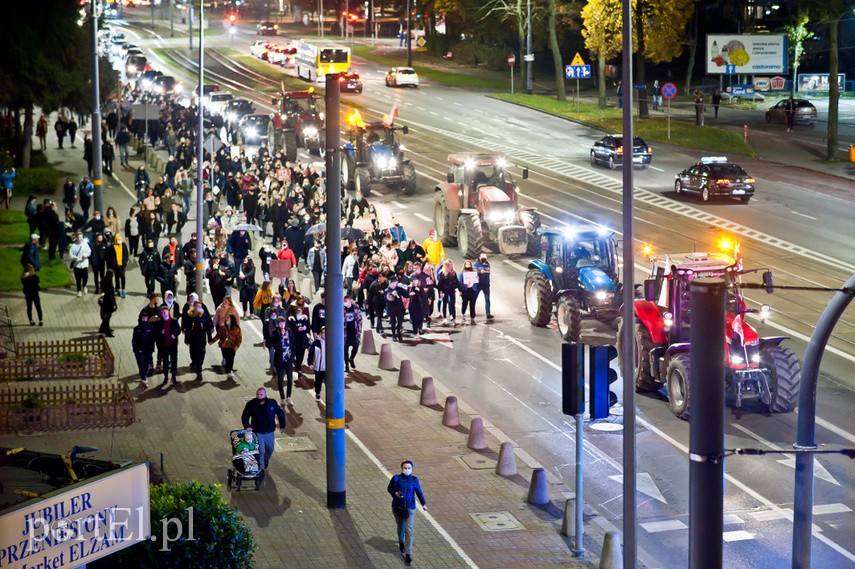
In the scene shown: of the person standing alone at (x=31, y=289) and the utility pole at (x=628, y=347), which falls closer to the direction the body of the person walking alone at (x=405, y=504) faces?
the utility pole

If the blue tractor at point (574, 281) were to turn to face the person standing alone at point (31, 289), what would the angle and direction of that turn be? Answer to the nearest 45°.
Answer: approximately 135° to its right

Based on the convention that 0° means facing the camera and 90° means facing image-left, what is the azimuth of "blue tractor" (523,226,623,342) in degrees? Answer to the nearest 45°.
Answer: approximately 315°

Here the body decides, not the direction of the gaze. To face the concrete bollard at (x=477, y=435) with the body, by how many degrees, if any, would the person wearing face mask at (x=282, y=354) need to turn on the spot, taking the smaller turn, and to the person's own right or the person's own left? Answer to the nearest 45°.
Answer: approximately 45° to the person's own left

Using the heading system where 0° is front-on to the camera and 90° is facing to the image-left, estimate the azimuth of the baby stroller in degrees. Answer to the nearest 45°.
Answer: approximately 0°

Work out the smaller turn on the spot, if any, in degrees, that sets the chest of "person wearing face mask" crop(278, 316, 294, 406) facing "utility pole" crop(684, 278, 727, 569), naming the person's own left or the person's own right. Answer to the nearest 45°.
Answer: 0° — they already face it
